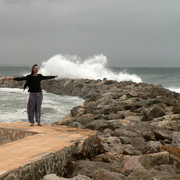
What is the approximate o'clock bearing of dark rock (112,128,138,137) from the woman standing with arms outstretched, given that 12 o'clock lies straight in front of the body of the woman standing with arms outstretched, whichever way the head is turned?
The dark rock is roughly at 10 o'clock from the woman standing with arms outstretched.

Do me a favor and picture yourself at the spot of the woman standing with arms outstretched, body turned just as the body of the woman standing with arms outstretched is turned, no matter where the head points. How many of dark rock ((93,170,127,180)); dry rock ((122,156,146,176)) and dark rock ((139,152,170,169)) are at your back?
0

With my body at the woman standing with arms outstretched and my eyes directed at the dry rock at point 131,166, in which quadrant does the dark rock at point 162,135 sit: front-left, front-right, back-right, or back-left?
front-left

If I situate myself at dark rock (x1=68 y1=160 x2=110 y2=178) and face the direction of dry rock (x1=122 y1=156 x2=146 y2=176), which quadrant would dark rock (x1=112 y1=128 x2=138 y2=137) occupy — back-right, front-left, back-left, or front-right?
front-left

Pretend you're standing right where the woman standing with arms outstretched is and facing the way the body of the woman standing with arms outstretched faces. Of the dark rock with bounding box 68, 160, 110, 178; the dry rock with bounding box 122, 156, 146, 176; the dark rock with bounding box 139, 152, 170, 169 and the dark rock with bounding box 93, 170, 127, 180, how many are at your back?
0

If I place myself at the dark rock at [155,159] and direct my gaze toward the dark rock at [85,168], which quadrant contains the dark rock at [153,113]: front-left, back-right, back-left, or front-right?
back-right

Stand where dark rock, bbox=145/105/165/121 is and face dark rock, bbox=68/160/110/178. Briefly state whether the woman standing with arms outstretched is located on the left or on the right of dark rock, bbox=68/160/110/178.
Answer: right

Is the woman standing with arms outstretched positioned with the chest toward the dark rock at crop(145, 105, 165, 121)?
no

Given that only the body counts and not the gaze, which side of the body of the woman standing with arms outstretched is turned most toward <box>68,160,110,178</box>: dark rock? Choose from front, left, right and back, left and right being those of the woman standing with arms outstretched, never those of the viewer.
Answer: front

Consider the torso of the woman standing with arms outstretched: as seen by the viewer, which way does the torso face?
toward the camera

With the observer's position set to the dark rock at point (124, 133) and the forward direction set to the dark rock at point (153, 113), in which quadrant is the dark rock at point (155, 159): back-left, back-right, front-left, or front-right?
back-right

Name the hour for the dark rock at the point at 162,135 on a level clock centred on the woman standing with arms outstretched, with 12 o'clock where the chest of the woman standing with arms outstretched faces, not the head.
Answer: The dark rock is roughly at 10 o'clock from the woman standing with arms outstretched.

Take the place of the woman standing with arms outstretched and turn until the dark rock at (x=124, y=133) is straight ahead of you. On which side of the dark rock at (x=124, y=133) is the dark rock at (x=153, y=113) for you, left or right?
left

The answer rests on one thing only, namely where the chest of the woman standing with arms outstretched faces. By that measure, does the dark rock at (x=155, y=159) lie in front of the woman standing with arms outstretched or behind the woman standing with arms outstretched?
in front

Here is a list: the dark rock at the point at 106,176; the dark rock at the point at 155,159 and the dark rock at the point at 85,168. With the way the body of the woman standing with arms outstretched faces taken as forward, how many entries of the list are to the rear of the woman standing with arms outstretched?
0
